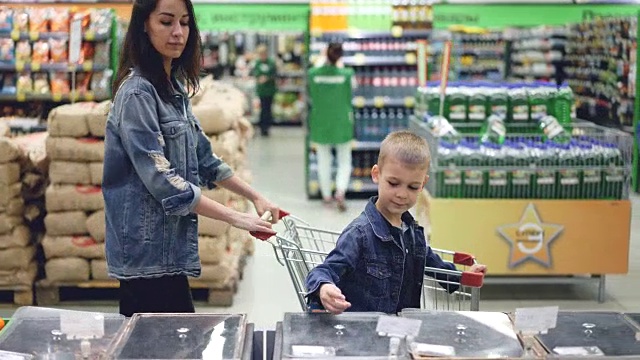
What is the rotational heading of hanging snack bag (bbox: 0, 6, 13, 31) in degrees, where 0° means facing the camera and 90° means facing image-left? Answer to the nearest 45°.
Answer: approximately 0°

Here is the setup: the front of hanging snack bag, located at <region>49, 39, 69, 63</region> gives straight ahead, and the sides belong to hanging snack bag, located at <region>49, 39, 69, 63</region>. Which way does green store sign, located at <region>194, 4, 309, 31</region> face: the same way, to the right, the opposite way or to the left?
the same way

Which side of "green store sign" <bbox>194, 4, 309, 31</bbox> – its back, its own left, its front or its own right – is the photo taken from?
front

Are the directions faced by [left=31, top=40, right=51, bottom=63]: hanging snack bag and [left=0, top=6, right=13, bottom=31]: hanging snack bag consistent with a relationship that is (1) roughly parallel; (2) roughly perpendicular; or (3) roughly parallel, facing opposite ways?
roughly parallel

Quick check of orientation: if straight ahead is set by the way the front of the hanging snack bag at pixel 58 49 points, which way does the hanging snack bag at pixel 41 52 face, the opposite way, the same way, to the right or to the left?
the same way

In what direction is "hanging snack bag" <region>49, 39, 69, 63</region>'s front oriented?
toward the camera

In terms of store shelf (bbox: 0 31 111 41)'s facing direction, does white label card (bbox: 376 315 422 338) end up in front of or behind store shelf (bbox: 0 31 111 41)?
in front

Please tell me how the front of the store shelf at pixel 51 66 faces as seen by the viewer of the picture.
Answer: facing the viewer

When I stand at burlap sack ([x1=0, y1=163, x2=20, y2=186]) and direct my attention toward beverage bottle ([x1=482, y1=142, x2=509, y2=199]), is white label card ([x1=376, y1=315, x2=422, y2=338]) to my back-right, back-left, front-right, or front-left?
front-right

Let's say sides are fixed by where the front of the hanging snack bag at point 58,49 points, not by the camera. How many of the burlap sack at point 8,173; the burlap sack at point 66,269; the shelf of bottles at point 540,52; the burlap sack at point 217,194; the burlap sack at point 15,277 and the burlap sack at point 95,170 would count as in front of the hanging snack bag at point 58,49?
5

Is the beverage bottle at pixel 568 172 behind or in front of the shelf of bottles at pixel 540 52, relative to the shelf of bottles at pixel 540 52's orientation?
in front

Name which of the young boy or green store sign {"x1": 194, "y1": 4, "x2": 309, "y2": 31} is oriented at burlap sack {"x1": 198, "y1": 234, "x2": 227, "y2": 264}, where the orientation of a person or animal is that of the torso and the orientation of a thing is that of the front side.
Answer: the green store sign

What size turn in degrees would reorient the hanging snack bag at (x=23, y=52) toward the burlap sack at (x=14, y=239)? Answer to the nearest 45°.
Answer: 0° — it already faces it

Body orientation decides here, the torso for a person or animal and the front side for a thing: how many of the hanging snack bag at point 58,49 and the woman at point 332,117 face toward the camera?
1

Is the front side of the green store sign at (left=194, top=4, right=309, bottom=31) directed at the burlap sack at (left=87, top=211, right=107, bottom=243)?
yes

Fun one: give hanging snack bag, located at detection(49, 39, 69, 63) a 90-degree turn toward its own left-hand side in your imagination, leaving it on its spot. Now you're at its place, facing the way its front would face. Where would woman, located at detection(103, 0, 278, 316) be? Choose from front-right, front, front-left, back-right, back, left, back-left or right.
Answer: right

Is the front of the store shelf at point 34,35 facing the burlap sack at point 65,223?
yes

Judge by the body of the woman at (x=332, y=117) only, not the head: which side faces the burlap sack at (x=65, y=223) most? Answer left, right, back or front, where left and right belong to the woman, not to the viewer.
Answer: back

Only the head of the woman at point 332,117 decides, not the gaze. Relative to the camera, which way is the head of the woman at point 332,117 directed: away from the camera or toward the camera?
away from the camera

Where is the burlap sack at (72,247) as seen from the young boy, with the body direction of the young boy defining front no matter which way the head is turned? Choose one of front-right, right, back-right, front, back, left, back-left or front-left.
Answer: back

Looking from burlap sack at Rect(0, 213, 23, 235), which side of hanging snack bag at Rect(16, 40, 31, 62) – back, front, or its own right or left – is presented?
front
